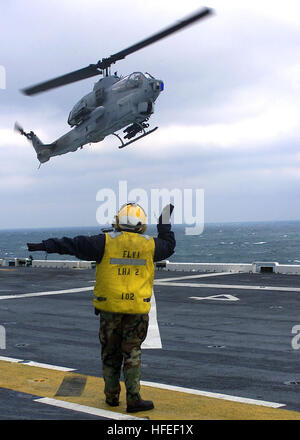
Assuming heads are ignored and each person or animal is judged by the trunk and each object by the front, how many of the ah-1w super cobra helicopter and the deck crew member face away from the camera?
1

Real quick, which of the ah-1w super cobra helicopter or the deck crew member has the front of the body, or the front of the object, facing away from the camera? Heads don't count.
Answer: the deck crew member

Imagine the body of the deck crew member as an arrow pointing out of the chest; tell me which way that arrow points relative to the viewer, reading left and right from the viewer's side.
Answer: facing away from the viewer

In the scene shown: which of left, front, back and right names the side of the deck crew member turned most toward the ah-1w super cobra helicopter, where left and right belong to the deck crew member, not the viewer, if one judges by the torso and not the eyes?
front

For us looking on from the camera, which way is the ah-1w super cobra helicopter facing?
facing the viewer and to the right of the viewer

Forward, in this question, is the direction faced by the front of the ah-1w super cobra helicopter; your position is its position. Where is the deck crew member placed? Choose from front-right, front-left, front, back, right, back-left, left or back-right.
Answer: front-right
